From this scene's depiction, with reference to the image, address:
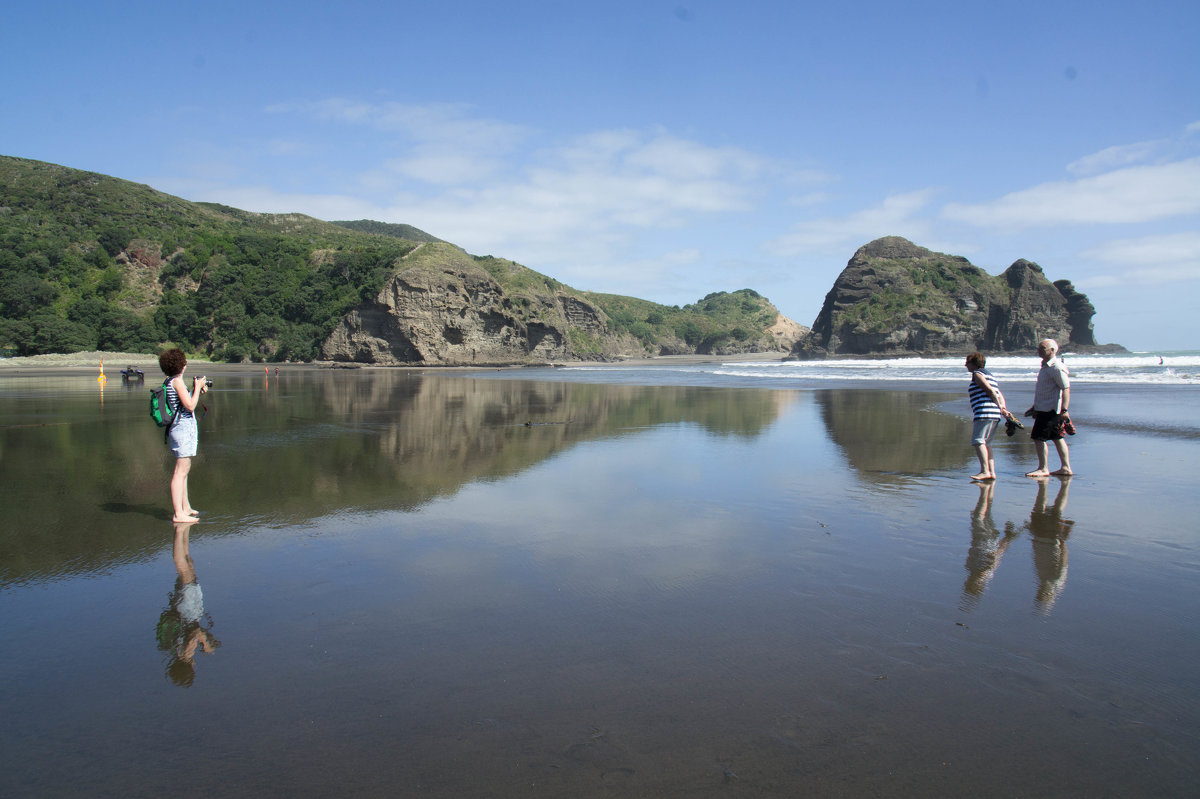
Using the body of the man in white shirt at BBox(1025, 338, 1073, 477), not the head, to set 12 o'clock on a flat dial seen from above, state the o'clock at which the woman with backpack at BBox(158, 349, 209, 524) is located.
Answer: The woman with backpack is roughly at 12 o'clock from the man in white shirt.

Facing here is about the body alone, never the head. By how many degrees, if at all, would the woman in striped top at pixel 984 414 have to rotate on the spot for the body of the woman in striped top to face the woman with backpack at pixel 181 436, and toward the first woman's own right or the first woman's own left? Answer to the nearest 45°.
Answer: approximately 45° to the first woman's own left

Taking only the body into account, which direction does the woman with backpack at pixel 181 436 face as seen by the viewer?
to the viewer's right

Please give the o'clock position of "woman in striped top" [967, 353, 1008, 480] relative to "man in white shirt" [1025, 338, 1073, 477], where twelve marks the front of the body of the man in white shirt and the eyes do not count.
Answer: The woman in striped top is roughly at 12 o'clock from the man in white shirt.

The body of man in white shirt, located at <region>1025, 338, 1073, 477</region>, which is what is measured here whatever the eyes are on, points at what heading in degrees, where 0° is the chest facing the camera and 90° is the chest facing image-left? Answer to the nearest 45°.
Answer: approximately 45°

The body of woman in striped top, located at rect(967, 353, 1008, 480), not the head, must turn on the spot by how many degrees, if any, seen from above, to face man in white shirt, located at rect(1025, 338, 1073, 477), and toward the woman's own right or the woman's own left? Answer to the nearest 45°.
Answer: approximately 135° to the woman's own right

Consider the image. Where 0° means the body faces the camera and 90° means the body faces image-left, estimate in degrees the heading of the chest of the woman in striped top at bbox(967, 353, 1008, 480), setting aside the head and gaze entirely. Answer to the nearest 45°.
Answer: approximately 90°

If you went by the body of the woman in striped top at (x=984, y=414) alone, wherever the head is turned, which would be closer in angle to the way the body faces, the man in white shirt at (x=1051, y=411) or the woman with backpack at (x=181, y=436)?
the woman with backpack
